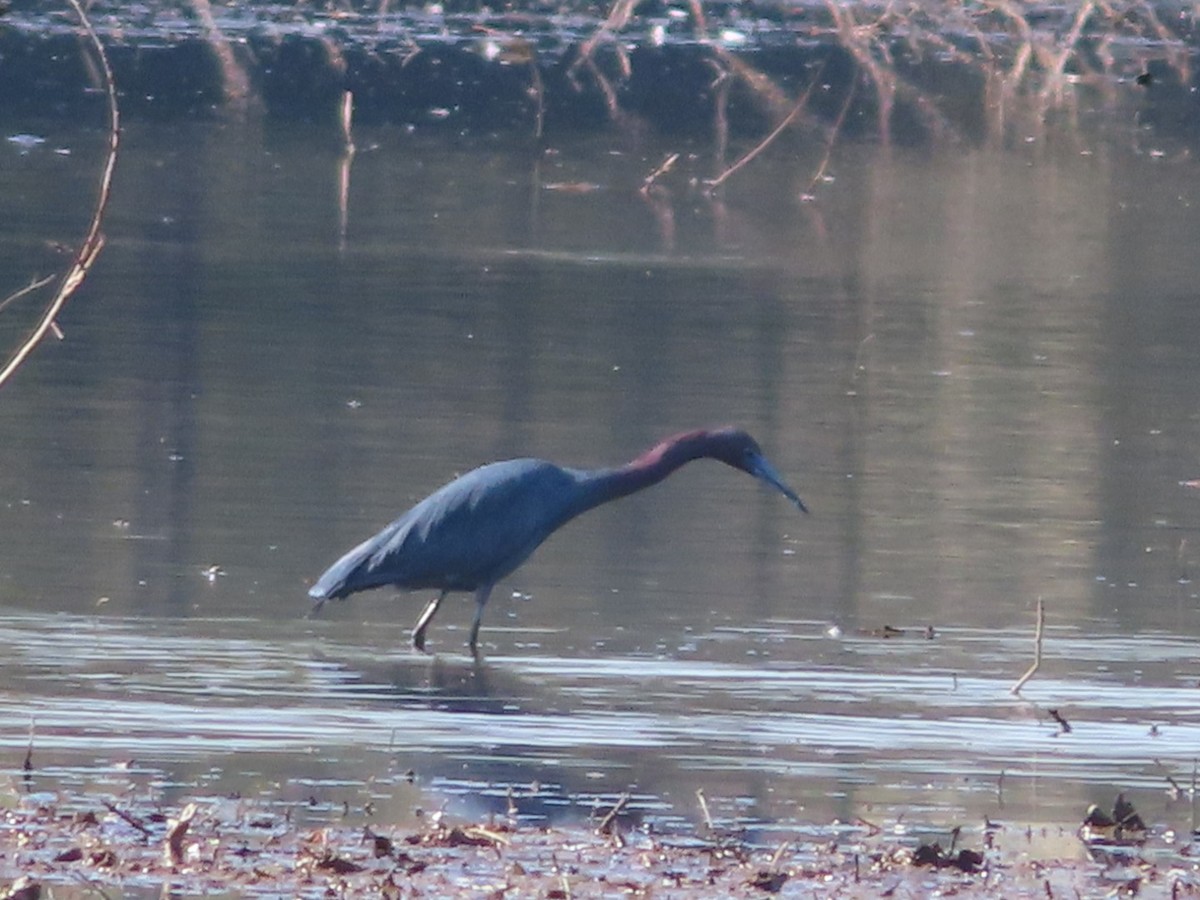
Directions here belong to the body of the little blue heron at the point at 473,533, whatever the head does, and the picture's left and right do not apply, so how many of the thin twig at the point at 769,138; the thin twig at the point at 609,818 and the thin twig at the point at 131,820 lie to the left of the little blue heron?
1

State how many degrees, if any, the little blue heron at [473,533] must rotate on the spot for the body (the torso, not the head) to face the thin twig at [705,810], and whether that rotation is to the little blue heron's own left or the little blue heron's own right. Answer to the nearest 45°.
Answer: approximately 90° to the little blue heron's own right

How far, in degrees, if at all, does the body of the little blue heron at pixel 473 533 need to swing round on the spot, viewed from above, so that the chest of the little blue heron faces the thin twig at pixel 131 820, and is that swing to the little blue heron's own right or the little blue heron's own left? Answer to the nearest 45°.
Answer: approximately 90° to the little blue heron's own right

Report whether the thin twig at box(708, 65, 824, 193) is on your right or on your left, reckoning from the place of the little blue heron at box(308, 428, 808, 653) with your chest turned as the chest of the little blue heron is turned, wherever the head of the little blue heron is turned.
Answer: on your left

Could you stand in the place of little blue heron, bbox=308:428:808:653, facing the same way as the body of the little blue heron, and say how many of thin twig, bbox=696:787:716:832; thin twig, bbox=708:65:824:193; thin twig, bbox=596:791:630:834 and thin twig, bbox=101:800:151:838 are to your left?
1

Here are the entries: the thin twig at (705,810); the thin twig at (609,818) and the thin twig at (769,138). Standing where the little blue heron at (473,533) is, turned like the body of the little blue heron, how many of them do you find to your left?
1

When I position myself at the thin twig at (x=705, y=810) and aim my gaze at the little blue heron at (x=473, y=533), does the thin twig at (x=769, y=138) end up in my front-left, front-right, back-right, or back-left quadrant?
front-right

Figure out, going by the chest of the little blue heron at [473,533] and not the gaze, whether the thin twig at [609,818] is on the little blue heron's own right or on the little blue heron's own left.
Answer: on the little blue heron's own right

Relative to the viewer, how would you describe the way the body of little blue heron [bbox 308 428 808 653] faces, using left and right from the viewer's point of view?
facing to the right of the viewer
